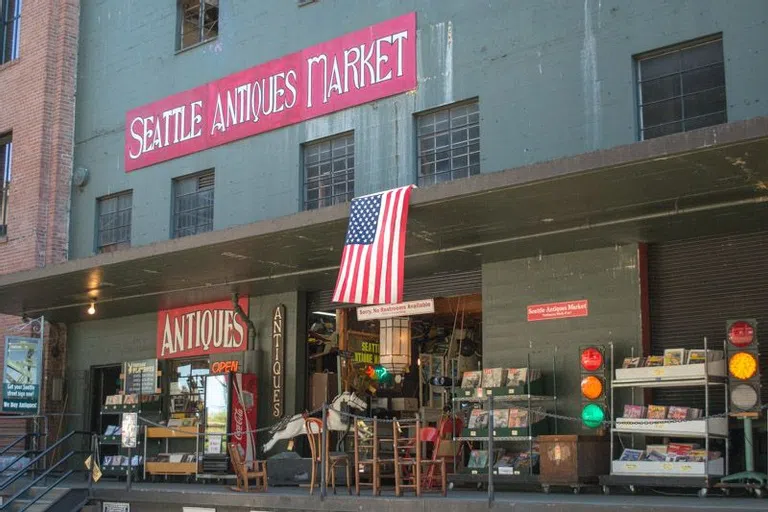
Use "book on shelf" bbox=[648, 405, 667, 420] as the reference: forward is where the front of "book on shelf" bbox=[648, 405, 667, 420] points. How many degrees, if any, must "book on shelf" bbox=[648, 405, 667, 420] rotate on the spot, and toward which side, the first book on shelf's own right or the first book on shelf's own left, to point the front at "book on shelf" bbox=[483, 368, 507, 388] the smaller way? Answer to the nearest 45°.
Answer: approximately 135° to the first book on shelf's own right

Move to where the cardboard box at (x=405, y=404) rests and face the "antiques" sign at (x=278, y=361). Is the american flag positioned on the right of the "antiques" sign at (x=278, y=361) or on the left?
left

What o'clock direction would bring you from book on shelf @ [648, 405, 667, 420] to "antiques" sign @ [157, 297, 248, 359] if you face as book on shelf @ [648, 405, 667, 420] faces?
The "antiques" sign is roughly at 4 o'clock from the book on shelf.

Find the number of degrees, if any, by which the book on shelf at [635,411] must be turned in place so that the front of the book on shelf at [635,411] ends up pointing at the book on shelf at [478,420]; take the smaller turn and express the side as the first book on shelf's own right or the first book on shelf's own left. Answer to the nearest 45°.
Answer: approximately 135° to the first book on shelf's own right

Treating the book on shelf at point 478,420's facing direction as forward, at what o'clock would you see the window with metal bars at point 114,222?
The window with metal bars is roughly at 4 o'clock from the book on shelf.

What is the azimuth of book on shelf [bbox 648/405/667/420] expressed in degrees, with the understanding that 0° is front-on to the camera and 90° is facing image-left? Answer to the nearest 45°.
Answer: approximately 0°

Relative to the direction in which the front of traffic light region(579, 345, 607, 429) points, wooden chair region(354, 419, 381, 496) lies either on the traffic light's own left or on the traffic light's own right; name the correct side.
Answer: on the traffic light's own right

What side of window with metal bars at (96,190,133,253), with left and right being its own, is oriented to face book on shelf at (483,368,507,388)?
left

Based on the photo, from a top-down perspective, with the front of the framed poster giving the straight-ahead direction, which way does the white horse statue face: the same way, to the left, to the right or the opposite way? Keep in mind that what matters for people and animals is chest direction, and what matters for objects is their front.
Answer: to the left
